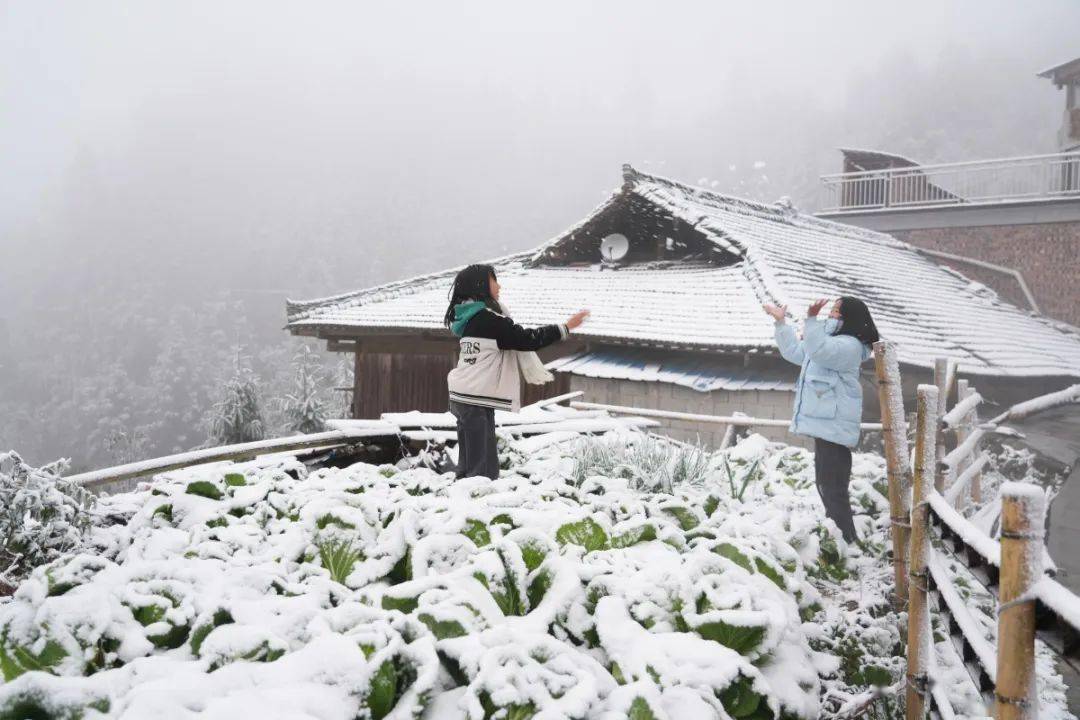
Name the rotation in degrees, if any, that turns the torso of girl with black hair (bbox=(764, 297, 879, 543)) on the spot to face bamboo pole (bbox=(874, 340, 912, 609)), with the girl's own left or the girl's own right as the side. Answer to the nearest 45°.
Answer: approximately 90° to the girl's own left

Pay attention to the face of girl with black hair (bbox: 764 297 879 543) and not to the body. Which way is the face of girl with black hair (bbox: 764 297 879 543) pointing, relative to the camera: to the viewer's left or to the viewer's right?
to the viewer's left

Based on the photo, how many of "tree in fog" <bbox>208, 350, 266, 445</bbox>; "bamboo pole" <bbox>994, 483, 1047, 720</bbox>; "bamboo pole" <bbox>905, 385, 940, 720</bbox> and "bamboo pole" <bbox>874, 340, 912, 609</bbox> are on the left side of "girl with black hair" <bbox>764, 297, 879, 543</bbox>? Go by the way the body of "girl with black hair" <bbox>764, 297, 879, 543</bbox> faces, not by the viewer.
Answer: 3

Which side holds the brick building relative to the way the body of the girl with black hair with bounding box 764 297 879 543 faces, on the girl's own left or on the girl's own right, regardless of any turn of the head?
on the girl's own right

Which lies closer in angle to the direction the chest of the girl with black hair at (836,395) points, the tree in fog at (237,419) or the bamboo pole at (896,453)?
the tree in fog

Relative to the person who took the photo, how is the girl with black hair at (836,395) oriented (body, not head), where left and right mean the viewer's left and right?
facing to the left of the viewer

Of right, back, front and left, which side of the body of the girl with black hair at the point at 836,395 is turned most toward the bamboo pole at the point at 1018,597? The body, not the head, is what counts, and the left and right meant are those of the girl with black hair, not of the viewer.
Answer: left
